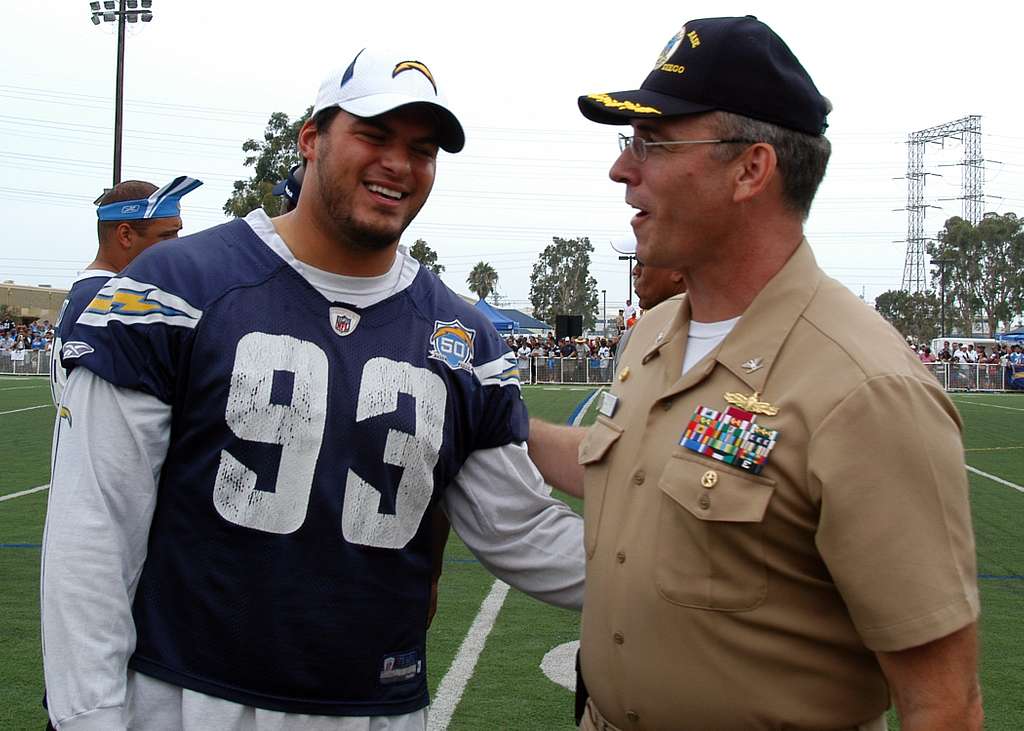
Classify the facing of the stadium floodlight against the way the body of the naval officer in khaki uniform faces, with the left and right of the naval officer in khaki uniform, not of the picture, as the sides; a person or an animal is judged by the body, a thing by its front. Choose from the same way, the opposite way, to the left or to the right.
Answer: to the left

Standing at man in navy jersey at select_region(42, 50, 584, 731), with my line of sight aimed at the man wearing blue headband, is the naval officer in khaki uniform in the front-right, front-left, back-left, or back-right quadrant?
back-right

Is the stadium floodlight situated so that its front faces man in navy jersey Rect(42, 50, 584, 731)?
yes

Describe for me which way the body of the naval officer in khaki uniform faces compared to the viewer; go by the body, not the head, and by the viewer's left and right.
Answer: facing the viewer and to the left of the viewer

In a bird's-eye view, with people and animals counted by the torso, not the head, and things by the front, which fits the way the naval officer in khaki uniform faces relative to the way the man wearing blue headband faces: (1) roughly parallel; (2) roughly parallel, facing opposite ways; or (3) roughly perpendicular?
roughly parallel, facing opposite ways

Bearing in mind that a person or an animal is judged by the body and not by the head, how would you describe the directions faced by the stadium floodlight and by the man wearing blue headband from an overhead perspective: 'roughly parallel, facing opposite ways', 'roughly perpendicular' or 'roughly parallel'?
roughly perpendicular

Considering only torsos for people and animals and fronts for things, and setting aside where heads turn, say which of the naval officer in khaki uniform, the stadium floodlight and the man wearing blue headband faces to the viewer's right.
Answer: the man wearing blue headband

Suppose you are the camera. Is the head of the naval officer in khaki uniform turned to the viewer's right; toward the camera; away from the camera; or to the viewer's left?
to the viewer's left

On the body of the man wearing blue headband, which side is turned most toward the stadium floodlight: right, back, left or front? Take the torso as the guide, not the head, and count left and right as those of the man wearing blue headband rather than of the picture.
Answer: left

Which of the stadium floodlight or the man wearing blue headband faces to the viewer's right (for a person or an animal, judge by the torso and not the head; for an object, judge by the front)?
the man wearing blue headband

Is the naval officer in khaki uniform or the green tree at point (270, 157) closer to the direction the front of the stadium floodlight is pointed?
the naval officer in khaki uniform

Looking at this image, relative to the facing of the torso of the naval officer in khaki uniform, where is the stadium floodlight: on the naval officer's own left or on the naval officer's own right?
on the naval officer's own right

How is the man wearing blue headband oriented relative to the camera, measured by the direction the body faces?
to the viewer's right

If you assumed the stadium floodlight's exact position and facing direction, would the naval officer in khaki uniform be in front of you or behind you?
in front

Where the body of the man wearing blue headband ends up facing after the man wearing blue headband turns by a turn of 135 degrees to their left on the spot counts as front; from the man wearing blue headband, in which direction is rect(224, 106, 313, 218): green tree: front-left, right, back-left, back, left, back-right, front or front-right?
front-right
